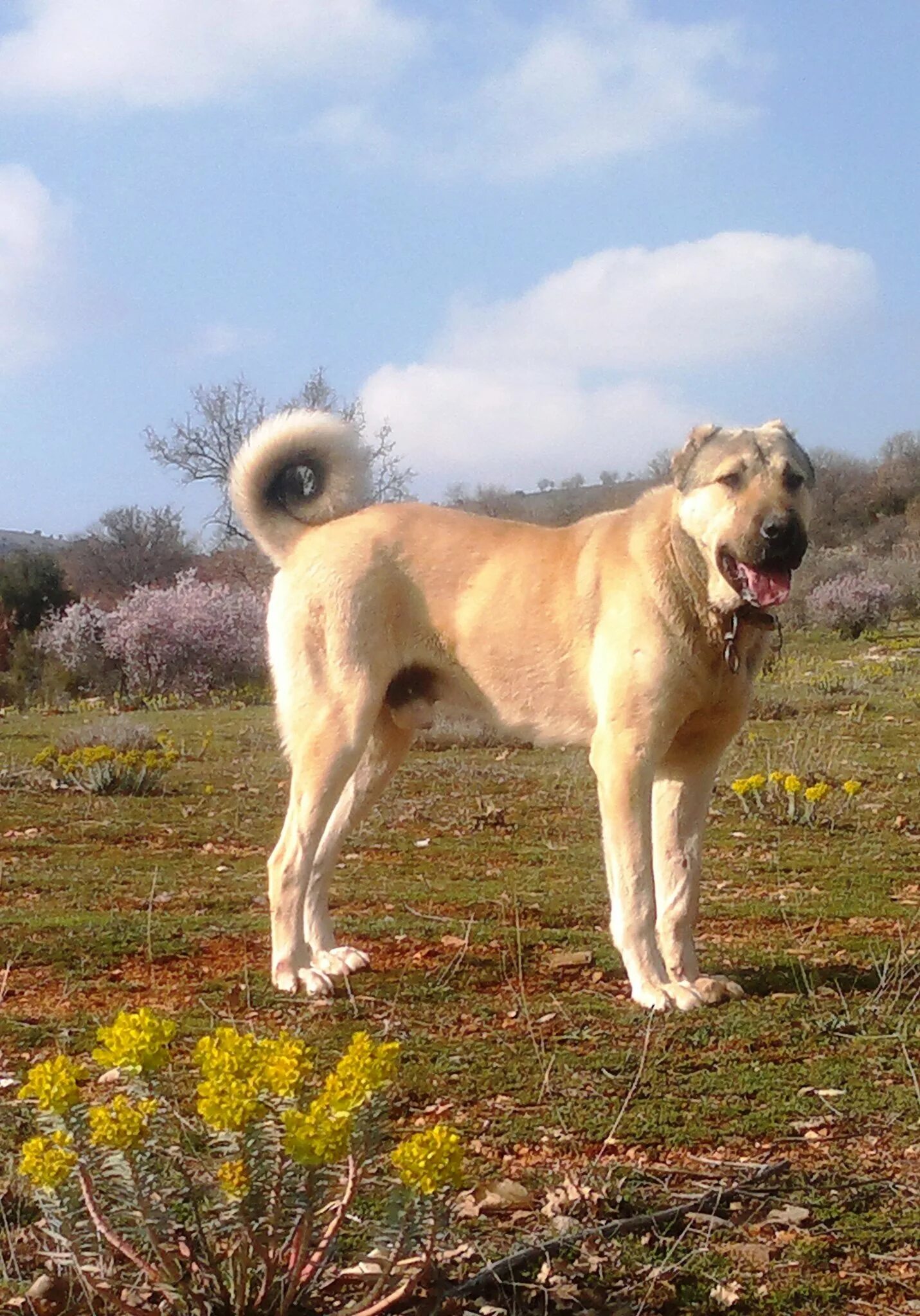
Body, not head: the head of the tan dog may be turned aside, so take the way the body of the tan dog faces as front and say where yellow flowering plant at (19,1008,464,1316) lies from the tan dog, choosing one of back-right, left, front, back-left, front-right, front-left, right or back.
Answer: right

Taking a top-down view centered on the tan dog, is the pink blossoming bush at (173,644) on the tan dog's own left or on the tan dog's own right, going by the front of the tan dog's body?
on the tan dog's own left

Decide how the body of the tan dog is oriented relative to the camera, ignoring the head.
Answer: to the viewer's right

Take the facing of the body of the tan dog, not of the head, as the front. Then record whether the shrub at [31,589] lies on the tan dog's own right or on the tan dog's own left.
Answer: on the tan dog's own left

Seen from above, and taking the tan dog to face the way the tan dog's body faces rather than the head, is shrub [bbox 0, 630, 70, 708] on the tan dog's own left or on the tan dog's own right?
on the tan dog's own left

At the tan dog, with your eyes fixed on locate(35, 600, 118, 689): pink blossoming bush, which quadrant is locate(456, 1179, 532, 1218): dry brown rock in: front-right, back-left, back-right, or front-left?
back-left

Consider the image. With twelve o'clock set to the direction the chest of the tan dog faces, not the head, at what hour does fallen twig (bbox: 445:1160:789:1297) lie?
The fallen twig is roughly at 3 o'clock from the tan dog.

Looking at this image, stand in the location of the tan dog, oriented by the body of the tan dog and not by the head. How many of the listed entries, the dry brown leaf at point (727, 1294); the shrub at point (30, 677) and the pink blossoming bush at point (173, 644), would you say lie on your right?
1

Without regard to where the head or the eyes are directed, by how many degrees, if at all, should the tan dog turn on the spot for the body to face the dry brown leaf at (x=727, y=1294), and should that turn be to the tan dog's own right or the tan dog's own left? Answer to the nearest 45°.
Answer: approximately 90° to the tan dog's own right

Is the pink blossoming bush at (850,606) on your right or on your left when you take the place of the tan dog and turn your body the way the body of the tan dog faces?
on your left
